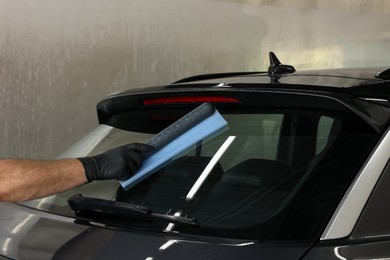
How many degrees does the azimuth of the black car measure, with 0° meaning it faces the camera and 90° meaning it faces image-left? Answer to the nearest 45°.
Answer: approximately 225°
